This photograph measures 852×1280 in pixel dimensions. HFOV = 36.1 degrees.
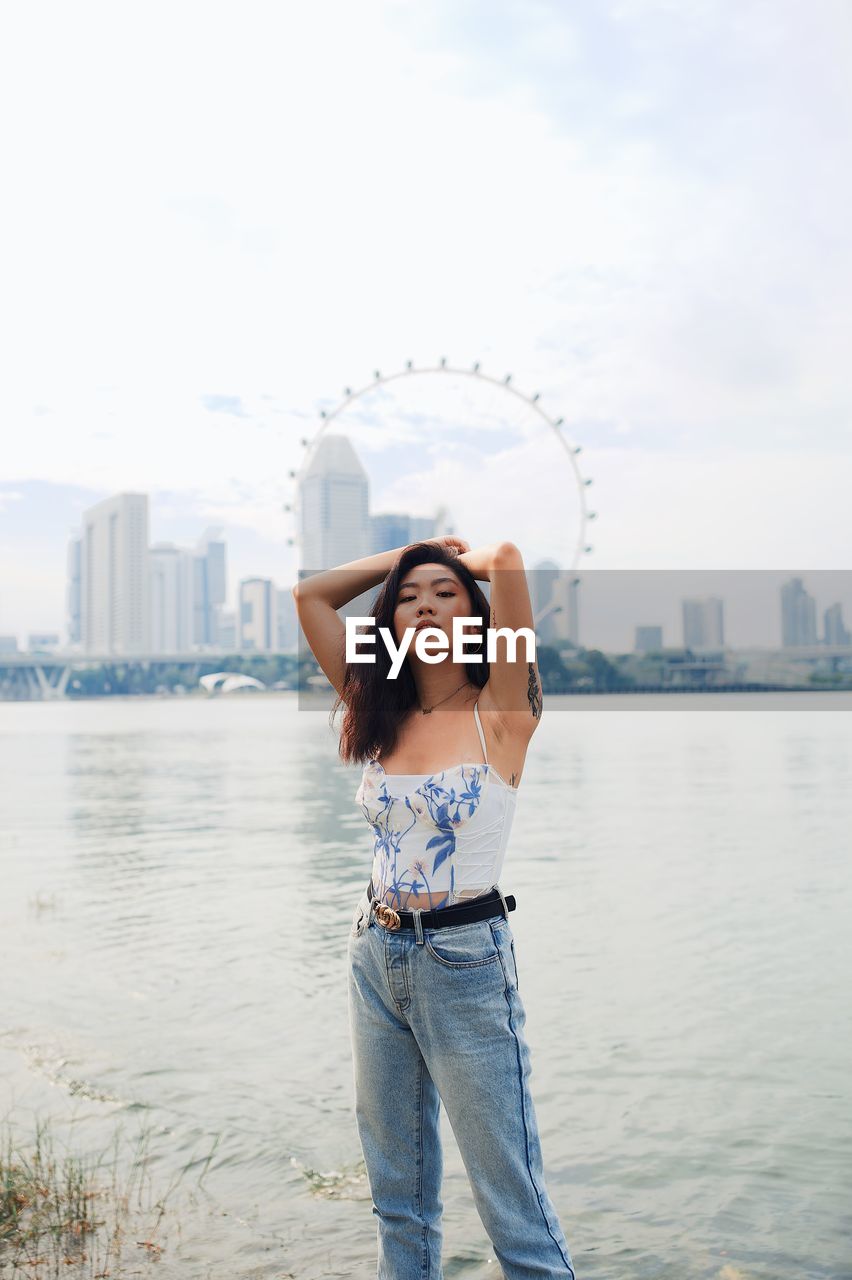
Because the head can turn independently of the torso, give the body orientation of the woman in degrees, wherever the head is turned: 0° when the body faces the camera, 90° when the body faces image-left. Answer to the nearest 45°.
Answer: approximately 45°
